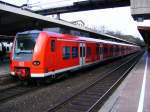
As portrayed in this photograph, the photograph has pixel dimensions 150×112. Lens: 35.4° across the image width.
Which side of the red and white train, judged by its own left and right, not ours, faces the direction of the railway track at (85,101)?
left

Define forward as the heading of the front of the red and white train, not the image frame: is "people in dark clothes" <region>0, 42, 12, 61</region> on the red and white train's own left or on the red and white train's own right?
on the red and white train's own right
